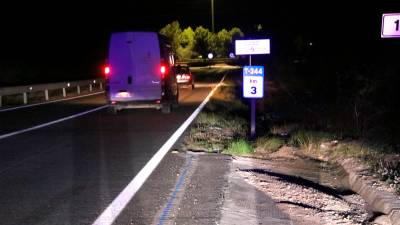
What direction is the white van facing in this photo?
away from the camera

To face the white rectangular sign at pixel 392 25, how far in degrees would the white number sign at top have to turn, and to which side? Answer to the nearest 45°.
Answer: approximately 45° to its left

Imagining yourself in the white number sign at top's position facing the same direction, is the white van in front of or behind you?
behind

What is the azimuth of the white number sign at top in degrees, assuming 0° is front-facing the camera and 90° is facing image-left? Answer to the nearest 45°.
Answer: approximately 0°

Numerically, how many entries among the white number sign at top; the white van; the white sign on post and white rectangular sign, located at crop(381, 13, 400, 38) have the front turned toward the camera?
3

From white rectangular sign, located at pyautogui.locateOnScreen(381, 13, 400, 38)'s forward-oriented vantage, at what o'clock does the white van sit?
The white van is roughly at 4 o'clock from the white rectangular sign.
